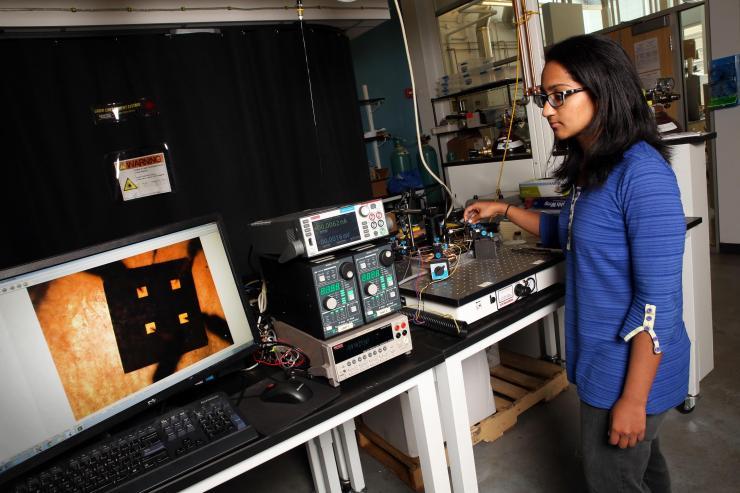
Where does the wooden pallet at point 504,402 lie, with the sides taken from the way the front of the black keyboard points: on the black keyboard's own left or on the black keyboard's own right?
on the black keyboard's own left

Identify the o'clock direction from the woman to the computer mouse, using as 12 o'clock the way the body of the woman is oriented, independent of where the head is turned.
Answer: The computer mouse is roughly at 11 o'clock from the woman.

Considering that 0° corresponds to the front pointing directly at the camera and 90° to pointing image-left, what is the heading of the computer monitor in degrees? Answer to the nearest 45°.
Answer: approximately 315°

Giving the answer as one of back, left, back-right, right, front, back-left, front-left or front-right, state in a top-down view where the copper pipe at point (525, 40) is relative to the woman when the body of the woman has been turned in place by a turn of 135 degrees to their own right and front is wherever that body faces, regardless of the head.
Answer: front-left

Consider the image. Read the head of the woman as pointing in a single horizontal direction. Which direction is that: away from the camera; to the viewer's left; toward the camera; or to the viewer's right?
to the viewer's left

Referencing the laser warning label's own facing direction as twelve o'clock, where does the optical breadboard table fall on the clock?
The optical breadboard table is roughly at 11 o'clock from the laser warning label.

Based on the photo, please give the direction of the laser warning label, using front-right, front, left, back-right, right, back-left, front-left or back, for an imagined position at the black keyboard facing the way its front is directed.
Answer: back-left

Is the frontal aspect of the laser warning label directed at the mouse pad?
yes

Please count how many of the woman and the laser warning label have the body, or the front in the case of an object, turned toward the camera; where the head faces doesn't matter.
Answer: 1

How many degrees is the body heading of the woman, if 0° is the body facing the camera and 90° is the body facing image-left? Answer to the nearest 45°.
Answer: approximately 90°

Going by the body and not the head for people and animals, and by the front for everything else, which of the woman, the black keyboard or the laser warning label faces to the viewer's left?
the woman

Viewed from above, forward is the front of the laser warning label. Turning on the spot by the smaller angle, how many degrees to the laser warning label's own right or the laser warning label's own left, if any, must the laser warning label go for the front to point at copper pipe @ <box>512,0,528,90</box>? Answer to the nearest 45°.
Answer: approximately 45° to the laser warning label's own left
